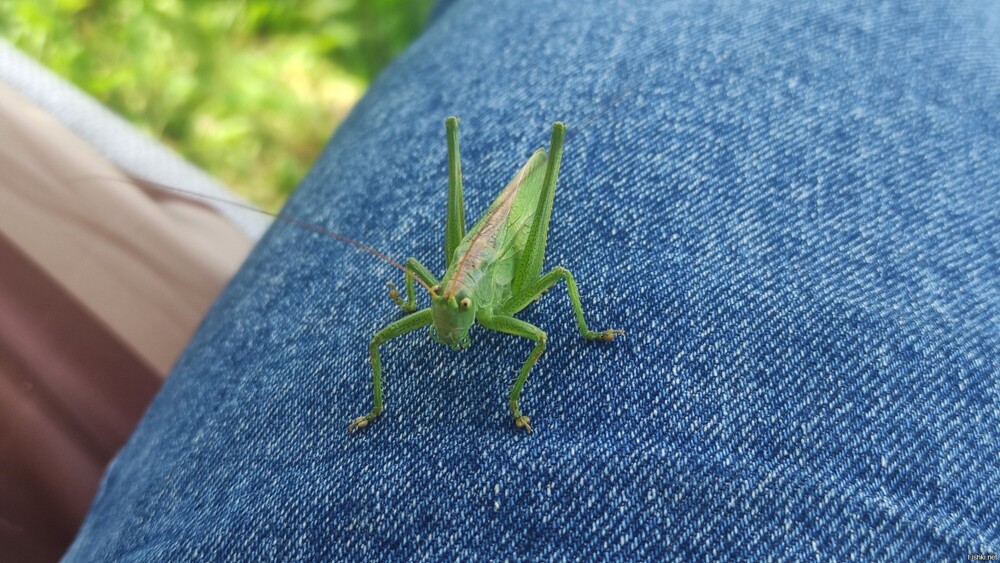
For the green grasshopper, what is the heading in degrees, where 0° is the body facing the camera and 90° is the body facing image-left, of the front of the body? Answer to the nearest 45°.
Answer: approximately 45°
